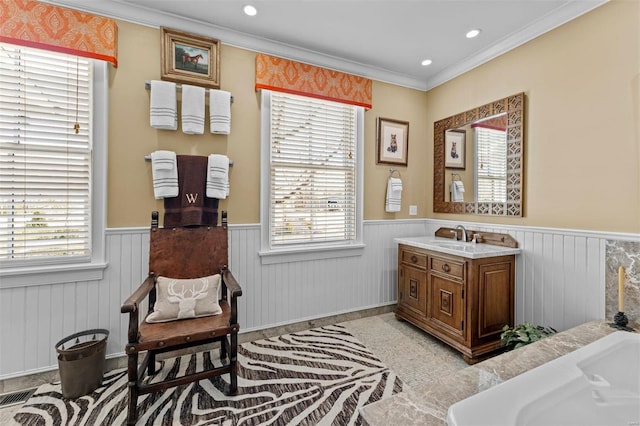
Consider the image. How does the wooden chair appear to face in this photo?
toward the camera

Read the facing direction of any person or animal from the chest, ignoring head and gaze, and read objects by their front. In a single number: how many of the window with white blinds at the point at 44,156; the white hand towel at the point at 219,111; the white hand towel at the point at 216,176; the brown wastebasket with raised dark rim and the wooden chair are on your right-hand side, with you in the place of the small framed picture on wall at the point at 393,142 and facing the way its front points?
5

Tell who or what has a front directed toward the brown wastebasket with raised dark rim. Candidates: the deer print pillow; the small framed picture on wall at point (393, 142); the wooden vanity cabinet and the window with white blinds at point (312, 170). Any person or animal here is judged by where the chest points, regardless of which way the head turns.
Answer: the wooden vanity cabinet

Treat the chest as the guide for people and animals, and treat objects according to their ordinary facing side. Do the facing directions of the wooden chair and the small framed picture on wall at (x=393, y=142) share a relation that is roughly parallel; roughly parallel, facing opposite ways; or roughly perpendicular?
roughly parallel

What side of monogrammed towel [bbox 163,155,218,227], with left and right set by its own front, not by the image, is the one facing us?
front

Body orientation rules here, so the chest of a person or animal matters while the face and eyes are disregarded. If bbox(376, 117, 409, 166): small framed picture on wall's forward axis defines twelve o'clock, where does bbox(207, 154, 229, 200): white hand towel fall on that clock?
The white hand towel is roughly at 3 o'clock from the small framed picture on wall.

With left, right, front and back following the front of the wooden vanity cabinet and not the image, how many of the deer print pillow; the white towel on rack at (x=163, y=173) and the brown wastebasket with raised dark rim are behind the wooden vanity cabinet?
0

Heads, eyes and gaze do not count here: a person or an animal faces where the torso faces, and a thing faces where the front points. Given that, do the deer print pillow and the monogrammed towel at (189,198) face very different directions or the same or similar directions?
same or similar directions

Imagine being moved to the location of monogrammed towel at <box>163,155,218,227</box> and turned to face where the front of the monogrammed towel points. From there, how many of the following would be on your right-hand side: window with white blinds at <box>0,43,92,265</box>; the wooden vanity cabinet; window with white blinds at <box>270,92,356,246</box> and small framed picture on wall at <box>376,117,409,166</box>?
1

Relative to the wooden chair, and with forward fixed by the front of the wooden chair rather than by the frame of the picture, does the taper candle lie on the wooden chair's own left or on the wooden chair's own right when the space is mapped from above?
on the wooden chair's own left

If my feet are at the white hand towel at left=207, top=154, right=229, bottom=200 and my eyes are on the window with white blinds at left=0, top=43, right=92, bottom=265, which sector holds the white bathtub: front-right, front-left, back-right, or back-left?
back-left

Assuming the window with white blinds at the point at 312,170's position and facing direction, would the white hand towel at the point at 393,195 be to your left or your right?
on your left

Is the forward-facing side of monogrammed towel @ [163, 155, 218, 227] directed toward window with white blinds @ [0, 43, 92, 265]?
no

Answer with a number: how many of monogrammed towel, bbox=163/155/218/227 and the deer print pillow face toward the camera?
2

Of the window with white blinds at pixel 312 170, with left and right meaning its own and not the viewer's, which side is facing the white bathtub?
front

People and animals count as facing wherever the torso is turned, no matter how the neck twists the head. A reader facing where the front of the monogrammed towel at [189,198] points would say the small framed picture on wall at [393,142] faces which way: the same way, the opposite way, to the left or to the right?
the same way

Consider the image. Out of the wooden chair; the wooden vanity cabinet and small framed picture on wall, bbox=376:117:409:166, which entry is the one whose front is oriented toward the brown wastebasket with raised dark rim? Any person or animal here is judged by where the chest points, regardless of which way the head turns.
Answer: the wooden vanity cabinet

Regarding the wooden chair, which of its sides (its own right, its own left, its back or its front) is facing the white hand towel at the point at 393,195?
left
